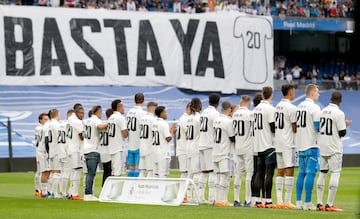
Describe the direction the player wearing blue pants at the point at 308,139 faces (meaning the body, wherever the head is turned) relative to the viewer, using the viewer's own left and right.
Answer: facing away from the viewer and to the right of the viewer

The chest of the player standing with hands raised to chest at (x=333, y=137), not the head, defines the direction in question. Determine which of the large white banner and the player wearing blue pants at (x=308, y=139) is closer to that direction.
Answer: the large white banner

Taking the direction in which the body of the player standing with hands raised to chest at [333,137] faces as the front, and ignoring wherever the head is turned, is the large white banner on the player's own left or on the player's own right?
on the player's own left

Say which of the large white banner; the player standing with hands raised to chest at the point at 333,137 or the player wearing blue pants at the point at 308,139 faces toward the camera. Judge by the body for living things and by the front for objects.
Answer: the large white banner

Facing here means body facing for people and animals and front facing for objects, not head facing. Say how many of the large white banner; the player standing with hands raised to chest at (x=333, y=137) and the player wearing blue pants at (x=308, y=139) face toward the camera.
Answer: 1

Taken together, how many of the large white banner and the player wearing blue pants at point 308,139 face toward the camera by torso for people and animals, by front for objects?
1

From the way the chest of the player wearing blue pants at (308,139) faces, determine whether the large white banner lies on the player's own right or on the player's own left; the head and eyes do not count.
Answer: on the player's own left

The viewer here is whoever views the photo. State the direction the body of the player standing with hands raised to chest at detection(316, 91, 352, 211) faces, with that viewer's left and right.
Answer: facing away from the viewer and to the right of the viewer

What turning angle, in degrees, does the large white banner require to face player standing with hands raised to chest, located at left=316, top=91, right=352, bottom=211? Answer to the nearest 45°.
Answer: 0° — it already faces them
